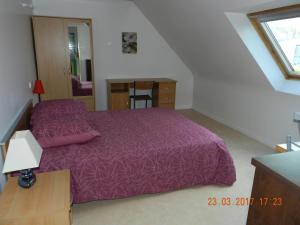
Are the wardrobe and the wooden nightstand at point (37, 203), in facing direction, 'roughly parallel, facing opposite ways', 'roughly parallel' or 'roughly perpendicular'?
roughly perpendicular

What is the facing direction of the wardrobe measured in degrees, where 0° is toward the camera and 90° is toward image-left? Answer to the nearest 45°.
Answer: approximately 0°

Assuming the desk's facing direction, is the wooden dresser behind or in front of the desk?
in front

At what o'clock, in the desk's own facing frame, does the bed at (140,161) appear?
The bed is roughly at 12 o'clock from the desk.

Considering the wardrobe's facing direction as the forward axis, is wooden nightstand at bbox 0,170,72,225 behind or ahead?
ahead

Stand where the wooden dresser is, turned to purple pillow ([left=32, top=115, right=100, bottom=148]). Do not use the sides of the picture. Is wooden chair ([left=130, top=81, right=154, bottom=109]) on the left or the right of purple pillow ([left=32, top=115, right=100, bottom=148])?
right

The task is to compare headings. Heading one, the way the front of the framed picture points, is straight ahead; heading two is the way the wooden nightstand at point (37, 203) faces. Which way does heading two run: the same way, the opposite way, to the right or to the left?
to the left

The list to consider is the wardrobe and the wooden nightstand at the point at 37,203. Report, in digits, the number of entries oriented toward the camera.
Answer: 1

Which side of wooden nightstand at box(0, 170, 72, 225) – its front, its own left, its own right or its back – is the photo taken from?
right
